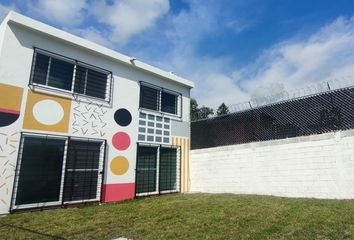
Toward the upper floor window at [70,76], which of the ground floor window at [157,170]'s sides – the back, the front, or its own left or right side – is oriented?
right

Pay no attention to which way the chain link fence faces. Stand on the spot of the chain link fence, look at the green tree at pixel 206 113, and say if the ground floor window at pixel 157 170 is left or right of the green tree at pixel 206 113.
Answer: left

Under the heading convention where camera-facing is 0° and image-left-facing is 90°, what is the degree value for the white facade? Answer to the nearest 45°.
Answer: approximately 315°

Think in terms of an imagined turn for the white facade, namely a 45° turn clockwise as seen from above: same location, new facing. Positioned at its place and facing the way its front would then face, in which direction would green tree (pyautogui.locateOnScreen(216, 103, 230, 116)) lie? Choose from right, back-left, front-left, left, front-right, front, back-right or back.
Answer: left

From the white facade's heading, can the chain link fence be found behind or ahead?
ahead

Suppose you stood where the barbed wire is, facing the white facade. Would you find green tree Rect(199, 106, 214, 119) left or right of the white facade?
right

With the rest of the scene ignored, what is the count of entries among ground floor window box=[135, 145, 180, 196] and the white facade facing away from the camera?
0

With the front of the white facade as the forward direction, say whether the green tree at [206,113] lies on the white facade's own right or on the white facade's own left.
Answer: on the white facade's own left

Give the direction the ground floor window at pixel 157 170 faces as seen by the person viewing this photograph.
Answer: facing the viewer and to the right of the viewer
